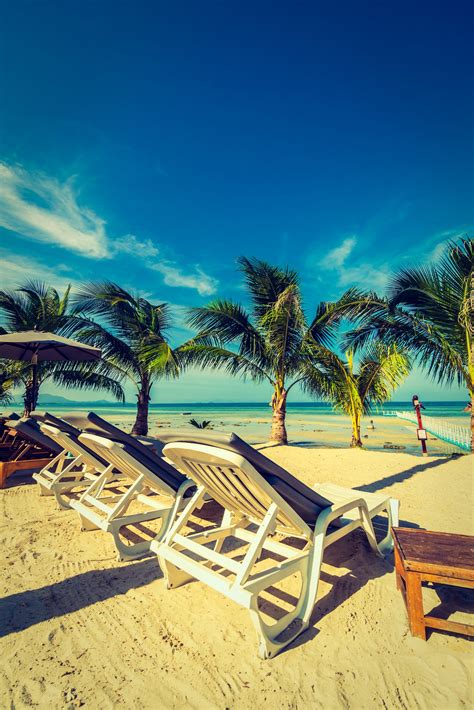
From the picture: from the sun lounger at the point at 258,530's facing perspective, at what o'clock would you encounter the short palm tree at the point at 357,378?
The short palm tree is roughly at 11 o'clock from the sun lounger.

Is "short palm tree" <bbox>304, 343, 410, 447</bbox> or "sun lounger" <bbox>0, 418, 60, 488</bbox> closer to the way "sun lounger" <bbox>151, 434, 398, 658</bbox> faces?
the short palm tree

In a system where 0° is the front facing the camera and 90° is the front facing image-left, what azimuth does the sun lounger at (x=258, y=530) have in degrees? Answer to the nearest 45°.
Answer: approximately 225°

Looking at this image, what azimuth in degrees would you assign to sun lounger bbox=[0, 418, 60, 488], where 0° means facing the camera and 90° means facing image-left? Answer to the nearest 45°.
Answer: approximately 225°

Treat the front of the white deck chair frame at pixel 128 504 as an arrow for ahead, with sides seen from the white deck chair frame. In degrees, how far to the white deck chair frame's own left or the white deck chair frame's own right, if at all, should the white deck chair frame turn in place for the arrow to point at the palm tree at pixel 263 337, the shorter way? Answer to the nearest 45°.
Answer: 0° — it already faces it

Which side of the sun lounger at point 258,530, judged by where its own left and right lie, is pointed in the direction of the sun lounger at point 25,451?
left

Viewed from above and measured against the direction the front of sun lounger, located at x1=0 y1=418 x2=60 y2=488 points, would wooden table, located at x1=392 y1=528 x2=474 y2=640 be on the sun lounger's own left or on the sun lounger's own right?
on the sun lounger's own right

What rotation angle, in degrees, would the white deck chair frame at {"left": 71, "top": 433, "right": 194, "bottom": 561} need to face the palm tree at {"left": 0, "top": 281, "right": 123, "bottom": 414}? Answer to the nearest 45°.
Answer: approximately 45° to its left

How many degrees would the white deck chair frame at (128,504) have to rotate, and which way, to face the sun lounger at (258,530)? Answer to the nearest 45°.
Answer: approximately 90° to its right

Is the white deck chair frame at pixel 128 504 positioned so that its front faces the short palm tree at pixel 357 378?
yes

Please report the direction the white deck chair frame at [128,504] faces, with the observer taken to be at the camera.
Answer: facing away from the viewer and to the right of the viewer
